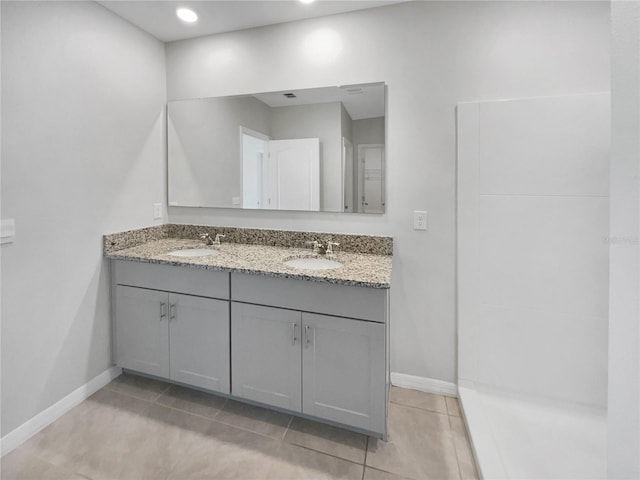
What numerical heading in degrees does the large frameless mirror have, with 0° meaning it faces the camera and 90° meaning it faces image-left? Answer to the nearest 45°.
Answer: approximately 45°

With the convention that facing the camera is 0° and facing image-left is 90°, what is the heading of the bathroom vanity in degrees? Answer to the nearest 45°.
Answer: approximately 45°

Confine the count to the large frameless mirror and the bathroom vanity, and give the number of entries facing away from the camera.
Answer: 0
